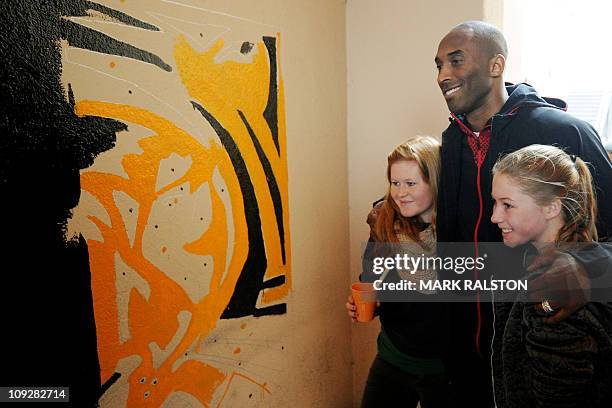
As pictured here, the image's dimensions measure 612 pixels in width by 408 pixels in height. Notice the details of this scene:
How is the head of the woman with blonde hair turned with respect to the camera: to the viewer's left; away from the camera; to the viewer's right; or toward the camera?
to the viewer's left

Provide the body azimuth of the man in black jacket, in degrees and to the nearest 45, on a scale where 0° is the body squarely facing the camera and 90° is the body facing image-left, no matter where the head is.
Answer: approximately 45°

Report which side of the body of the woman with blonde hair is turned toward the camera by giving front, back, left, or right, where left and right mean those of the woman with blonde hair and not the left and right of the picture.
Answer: left
